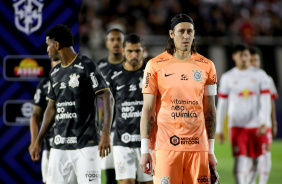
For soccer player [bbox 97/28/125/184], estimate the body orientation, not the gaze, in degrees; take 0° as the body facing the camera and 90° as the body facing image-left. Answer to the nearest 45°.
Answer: approximately 0°

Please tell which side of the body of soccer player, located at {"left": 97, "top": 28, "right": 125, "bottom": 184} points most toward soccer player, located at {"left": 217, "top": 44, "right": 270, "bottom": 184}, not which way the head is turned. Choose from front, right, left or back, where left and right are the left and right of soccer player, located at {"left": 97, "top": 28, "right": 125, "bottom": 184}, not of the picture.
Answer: left

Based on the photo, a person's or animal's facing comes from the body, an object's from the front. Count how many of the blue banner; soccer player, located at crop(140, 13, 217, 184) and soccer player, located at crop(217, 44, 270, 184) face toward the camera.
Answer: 3

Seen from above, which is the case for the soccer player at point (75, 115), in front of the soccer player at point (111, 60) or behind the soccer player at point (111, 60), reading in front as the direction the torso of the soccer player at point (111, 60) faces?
in front

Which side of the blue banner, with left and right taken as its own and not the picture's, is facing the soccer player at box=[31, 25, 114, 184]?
front

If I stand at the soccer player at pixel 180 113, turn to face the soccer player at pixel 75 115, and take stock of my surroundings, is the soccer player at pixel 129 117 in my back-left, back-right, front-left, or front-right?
front-right

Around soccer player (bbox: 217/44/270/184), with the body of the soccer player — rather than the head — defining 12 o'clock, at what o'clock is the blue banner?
The blue banner is roughly at 2 o'clock from the soccer player.

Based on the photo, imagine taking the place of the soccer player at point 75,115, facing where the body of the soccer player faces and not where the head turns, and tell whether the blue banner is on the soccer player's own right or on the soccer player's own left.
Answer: on the soccer player's own right

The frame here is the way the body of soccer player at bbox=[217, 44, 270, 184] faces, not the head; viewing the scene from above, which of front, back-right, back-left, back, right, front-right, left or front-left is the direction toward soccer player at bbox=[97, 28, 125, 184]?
front-right

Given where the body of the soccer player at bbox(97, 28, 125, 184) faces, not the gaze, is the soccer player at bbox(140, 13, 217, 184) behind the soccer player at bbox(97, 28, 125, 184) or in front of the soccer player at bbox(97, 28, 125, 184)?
in front

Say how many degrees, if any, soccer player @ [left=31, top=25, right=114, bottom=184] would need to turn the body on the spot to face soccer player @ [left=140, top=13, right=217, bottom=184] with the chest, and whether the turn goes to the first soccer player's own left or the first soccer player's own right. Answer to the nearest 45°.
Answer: approximately 90° to the first soccer player's own left

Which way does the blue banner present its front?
toward the camera

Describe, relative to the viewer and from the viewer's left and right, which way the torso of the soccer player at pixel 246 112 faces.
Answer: facing the viewer
